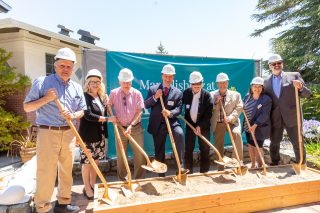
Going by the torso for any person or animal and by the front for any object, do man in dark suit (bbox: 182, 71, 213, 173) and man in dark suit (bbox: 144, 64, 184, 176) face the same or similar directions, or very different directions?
same or similar directions

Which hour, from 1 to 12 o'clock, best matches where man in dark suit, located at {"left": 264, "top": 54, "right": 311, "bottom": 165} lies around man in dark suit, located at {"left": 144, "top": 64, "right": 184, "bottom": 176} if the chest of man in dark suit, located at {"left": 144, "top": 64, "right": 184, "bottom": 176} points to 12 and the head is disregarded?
man in dark suit, located at {"left": 264, "top": 54, "right": 311, "bottom": 165} is roughly at 9 o'clock from man in dark suit, located at {"left": 144, "top": 64, "right": 184, "bottom": 176}.

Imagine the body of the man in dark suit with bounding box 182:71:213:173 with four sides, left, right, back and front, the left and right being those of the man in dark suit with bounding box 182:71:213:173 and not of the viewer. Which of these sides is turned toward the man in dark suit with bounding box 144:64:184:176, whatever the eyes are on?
right

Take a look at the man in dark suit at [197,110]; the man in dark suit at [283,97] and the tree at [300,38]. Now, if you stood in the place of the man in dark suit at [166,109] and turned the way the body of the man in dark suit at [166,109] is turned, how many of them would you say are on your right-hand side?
0

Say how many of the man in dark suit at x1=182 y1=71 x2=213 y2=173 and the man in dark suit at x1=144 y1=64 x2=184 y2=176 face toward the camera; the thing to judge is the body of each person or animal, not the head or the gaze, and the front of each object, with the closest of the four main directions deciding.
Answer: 2

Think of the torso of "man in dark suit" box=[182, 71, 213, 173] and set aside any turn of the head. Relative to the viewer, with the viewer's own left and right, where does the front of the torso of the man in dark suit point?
facing the viewer

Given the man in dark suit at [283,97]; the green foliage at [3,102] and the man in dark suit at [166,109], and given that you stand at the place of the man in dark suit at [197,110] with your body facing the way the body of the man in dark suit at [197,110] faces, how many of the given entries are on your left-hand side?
1

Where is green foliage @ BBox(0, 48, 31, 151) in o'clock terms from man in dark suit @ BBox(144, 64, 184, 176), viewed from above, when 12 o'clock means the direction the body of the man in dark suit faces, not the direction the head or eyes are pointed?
The green foliage is roughly at 4 o'clock from the man in dark suit.

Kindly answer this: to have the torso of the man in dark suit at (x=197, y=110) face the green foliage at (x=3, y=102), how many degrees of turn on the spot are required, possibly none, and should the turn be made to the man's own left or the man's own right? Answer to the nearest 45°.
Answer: approximately 90° to the man's own right
